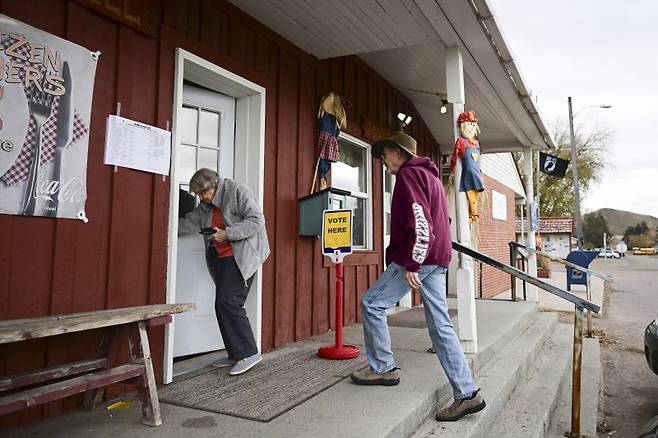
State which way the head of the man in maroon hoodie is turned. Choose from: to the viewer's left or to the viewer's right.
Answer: to the viewer's left

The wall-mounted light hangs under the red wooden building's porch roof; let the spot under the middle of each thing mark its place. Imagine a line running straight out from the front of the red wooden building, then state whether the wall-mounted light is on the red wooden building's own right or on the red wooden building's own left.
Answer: on the red wooden building's own left

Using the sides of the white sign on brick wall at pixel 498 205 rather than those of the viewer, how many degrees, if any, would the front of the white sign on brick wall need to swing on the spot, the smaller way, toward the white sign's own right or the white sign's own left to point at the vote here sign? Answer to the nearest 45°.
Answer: approximately 45° to the white sign's own right

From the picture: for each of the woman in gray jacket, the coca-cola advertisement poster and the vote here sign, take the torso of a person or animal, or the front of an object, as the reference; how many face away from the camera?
0

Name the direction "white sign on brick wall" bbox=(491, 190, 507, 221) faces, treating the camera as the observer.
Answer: facing the viewer and to the right of the viewer

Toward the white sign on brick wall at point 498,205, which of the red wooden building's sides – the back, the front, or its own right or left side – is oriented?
left

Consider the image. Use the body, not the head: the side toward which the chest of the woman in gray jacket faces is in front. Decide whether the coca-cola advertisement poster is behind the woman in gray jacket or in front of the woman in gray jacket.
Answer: in front

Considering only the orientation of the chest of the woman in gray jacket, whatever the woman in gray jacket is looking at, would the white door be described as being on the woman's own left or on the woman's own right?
on the woman's own right

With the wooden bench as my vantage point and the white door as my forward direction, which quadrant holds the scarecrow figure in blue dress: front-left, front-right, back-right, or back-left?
front-right

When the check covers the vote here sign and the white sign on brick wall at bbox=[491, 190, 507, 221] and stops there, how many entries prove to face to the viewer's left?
0

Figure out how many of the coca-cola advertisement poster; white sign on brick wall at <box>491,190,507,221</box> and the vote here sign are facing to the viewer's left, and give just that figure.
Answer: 0

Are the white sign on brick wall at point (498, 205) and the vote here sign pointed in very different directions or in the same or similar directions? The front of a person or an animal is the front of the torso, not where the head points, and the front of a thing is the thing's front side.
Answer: same or similar directions

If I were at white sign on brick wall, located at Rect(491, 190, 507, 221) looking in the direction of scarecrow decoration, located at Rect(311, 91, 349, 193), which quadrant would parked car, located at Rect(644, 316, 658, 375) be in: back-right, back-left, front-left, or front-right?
front-left

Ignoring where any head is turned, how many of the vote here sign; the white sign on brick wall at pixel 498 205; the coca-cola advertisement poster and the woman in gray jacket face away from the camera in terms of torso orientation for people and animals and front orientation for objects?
0

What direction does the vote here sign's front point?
toward the camera

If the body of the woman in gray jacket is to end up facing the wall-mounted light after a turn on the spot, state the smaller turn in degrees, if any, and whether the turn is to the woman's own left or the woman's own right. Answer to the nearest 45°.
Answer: approximately 180°
